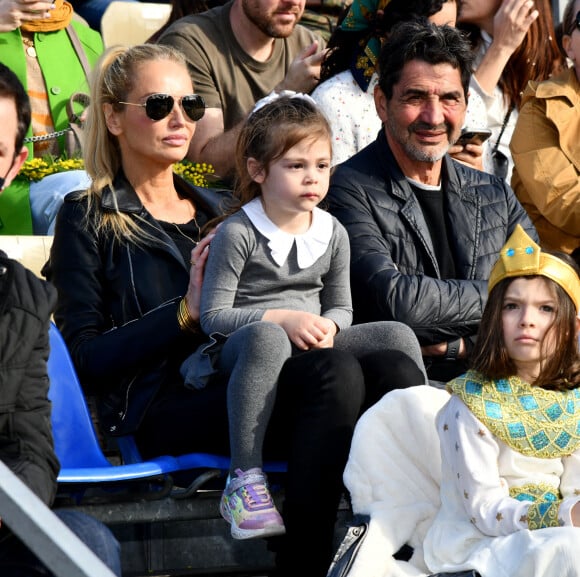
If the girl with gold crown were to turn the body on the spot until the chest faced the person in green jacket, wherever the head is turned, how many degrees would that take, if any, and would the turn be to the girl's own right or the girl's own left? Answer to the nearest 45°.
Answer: approximately 135° to the girl's own right

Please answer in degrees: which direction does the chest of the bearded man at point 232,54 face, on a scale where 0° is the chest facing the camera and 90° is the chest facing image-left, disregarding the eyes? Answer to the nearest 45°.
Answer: approximately 315°

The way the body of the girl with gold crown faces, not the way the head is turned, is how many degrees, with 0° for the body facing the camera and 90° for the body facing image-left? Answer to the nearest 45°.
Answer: approximately 0°

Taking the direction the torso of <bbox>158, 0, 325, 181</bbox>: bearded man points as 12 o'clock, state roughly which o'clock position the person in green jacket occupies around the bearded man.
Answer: The person in green jacket is roughly at 4 o'clock from the bearded man.

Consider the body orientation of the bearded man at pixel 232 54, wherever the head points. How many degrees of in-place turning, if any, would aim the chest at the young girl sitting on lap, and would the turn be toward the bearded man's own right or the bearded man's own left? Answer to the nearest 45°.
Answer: approximately 45° to the bearded man's own right

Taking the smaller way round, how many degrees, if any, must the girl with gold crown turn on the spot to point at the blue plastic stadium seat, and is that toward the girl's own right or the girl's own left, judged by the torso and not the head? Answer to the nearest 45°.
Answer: approximately 90° to the girl's own right

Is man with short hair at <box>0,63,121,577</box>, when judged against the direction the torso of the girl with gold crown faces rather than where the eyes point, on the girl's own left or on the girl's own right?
on the girl's own right
